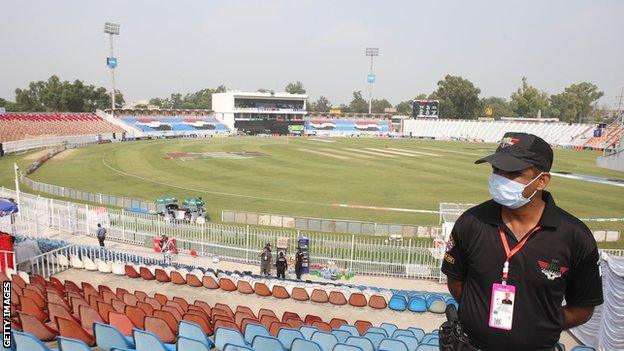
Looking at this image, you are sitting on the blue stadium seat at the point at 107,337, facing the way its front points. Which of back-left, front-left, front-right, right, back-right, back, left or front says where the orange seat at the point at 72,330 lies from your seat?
left

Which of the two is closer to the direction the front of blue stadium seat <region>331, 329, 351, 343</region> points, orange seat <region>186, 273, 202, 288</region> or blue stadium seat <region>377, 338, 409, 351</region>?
the orange seat

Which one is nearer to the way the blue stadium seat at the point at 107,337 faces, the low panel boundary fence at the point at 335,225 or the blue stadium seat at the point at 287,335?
the low panel boundary fence

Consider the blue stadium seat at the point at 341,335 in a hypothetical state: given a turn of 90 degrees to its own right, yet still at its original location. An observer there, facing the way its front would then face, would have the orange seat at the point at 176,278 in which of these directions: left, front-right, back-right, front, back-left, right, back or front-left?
back-left

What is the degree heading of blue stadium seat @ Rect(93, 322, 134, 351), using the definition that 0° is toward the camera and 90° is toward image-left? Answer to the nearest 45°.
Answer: approximately 225°

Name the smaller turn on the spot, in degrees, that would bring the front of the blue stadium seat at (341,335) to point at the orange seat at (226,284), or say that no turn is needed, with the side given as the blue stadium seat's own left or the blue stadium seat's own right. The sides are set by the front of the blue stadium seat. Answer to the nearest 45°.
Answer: approximately 45° to the blue stadium seat's own left

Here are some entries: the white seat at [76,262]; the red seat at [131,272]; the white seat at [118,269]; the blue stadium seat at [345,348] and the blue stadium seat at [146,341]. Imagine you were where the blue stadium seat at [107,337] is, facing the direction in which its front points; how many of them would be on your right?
2

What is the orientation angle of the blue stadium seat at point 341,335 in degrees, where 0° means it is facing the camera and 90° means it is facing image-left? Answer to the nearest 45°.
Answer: approximately 180°

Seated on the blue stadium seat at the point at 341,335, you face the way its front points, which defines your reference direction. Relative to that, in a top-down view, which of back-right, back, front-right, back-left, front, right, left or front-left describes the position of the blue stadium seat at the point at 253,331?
left

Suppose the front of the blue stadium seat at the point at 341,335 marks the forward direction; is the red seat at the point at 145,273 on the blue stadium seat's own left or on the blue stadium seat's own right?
on the blue stadium seat's own left

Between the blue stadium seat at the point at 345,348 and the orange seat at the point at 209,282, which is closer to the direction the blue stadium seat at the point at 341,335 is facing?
the orange seat
